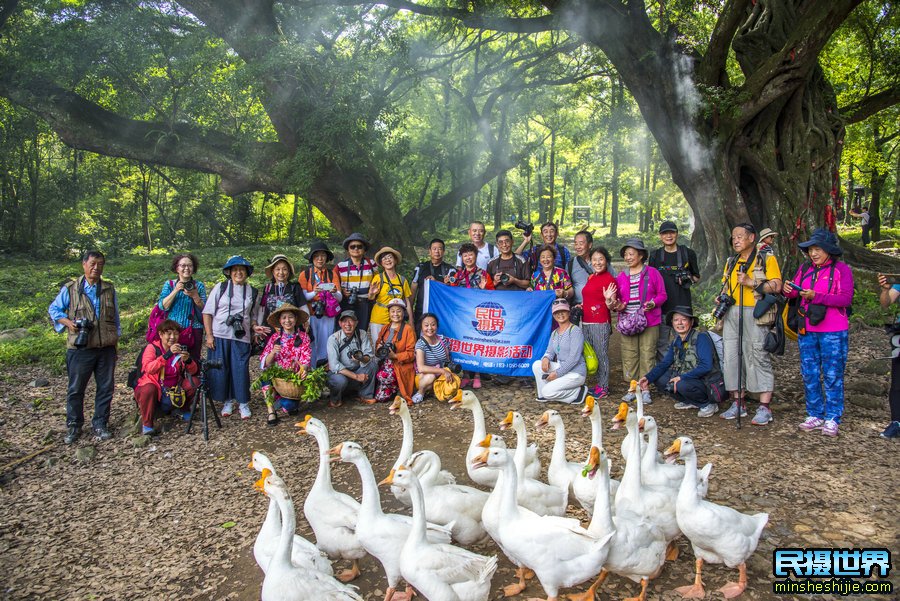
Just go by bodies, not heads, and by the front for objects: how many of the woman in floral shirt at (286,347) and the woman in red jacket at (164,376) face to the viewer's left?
0

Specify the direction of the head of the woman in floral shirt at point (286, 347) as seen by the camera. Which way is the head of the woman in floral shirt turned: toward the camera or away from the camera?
toward the camera

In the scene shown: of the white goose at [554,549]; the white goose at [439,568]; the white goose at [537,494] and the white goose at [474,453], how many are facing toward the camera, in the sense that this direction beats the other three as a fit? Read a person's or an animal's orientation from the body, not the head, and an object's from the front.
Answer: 0

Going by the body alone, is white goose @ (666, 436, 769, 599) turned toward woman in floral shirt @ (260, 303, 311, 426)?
no

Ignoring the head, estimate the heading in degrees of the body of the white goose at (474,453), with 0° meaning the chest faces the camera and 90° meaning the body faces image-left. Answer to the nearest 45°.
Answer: approximately 90°

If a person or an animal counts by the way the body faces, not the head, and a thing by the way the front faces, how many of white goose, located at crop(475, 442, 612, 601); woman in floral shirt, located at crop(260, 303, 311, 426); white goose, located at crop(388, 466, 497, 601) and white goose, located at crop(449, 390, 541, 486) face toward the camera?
1

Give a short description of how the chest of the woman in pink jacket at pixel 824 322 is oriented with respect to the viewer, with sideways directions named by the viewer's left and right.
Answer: facing the viewer and to the left of the viewer

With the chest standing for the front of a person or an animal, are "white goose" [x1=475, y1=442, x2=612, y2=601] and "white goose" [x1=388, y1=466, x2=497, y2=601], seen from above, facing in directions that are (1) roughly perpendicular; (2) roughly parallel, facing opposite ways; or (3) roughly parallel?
roughly parallel

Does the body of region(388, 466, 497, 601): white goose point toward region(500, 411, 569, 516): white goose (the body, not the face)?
no

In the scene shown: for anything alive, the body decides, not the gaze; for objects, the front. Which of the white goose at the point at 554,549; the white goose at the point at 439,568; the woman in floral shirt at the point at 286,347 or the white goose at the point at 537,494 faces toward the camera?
the woman in floral shirt

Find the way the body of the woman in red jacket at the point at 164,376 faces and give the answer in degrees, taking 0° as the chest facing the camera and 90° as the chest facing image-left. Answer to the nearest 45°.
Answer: approximately 315°

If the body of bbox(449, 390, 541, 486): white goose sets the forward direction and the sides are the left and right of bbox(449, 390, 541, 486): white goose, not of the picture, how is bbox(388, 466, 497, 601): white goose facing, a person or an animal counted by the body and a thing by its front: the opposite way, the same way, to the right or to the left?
the same way
